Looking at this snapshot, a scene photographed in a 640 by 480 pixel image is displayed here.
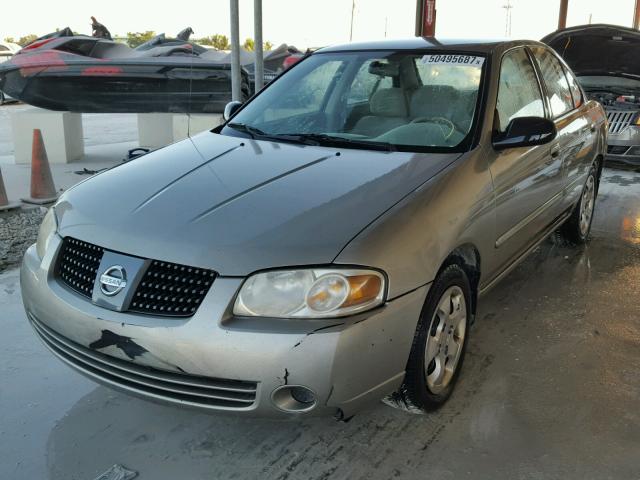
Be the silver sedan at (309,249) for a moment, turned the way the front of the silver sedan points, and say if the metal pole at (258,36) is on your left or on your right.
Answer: on your right

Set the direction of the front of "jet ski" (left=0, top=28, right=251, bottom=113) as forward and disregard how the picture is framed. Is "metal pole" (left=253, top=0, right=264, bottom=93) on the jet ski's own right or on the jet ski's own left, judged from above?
on the jet ski's own left

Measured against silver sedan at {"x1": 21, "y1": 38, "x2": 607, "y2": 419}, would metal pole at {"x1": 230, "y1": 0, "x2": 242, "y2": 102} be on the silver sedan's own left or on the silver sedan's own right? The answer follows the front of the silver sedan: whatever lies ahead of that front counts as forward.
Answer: on the silver sedan's own right

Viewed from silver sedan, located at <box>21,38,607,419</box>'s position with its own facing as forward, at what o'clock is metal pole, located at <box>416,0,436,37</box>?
The metal pole is roughly at 5 o'clock from the silver sedan.

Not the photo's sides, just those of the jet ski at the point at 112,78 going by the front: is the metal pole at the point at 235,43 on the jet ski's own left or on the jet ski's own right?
on the jet ski's own left

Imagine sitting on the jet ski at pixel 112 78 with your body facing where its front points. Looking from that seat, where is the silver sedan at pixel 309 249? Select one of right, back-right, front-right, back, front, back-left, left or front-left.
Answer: left

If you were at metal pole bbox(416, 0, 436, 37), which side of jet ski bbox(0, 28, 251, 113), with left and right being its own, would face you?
back

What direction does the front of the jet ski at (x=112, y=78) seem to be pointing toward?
to the viewer's left

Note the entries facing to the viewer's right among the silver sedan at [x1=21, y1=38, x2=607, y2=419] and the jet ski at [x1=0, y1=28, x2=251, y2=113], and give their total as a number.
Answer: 0

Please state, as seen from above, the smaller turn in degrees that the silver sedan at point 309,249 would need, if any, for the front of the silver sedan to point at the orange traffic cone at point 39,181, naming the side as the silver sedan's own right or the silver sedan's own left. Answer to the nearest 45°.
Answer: approximately 90° to the silver sedan's own right

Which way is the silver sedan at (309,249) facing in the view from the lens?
facing the viewer and to the left of the viewer
